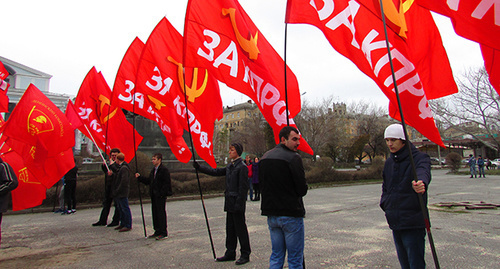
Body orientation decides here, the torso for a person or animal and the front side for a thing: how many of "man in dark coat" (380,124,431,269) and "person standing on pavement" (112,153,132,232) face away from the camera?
0

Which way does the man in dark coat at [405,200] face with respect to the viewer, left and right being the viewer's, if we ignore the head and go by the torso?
facing the viewer and to the left of the viewer

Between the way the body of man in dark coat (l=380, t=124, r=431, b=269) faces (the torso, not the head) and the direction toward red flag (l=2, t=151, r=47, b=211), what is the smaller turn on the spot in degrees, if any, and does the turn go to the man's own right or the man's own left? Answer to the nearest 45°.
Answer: approximately 45° to the man's own right

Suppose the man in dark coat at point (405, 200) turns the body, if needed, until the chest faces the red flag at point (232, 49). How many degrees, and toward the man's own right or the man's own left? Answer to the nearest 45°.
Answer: approximately 90° to the man's own right

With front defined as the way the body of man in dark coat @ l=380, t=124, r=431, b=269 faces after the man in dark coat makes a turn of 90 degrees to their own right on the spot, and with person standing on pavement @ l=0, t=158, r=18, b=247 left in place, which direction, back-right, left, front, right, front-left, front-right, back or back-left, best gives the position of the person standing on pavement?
front-left

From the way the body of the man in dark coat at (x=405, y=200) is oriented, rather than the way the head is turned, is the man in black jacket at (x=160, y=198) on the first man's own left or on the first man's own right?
on the first man's own right

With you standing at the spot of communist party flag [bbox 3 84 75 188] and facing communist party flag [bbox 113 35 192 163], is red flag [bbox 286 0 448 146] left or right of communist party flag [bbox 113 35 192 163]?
right

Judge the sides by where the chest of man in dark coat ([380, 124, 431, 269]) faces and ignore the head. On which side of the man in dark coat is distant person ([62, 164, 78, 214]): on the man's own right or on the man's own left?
on the man's own right

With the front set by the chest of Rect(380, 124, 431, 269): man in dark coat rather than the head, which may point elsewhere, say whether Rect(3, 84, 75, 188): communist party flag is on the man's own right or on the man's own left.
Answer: on the man's own right

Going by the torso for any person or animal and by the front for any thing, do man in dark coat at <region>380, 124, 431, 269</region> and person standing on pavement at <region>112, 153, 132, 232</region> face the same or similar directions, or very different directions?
same or similar directions

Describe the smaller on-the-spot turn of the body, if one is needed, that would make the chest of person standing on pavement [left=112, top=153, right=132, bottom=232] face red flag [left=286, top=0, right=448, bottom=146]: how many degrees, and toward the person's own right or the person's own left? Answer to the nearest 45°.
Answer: approximately 135° to the person's own left

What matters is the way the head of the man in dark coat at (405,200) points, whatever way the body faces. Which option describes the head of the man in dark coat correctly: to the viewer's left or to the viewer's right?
to the viewer's left

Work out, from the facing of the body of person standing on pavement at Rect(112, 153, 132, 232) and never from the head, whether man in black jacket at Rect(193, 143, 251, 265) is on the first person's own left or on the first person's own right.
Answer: on the first person's own left

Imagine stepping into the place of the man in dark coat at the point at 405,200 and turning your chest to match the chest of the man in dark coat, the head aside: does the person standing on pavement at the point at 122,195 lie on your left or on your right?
on your right
